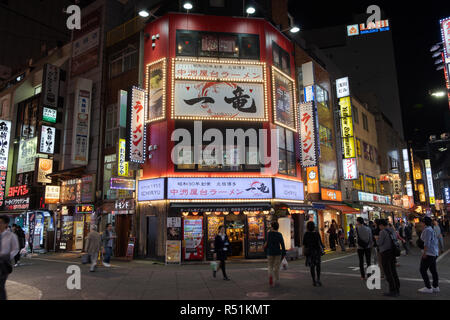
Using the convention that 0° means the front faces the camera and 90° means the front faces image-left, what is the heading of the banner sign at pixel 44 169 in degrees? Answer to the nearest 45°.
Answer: approximately 0°

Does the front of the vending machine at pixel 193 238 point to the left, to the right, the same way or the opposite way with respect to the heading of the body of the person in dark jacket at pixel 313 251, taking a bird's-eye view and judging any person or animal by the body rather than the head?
the opposite way

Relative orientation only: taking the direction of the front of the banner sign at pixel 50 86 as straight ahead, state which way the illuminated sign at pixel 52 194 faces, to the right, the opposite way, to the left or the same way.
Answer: the same way

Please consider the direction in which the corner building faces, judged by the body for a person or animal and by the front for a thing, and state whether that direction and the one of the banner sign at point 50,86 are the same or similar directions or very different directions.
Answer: same or similar directions

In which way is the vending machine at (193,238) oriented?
toward the camera

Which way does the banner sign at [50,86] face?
toward the camera

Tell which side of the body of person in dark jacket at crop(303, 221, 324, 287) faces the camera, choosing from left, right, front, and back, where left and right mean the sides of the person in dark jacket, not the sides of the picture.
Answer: back

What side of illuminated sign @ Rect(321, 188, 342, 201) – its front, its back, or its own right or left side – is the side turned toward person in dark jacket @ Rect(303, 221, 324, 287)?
front

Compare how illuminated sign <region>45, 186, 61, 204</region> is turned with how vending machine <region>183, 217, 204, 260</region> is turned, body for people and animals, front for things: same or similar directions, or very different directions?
same or similar directions

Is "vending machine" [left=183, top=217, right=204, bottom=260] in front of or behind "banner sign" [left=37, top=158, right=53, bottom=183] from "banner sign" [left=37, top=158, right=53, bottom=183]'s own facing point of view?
in front

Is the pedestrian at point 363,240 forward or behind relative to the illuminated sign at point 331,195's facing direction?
forward

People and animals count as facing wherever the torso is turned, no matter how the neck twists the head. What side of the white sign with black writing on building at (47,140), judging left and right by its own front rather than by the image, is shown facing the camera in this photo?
front
